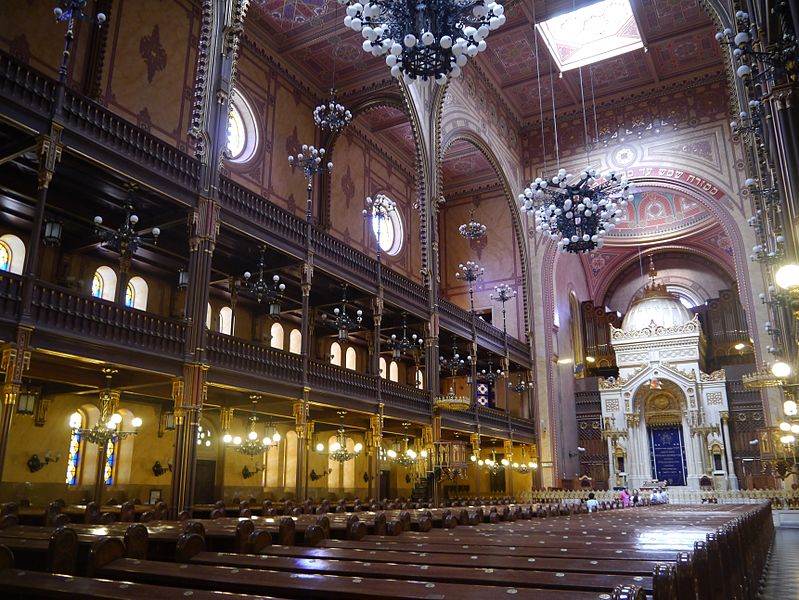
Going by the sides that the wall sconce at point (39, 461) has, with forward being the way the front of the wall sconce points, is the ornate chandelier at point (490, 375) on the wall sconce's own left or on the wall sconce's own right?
on the wall sconce's own left

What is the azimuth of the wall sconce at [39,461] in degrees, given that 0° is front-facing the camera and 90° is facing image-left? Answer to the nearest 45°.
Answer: approximately 315°

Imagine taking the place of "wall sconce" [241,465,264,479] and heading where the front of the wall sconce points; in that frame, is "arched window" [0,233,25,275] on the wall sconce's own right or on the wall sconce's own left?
on the wall sconce's own right

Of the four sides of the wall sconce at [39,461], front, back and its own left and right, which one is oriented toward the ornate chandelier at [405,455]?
left

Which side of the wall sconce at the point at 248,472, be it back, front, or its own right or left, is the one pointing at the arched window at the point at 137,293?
right

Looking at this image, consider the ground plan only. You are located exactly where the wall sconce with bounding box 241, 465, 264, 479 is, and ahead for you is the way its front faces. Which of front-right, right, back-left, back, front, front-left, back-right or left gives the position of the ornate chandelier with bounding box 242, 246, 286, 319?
front-right

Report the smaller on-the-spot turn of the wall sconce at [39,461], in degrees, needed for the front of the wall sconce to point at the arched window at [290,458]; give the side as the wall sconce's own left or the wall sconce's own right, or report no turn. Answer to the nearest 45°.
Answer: approximately 90° to the wall sconce's own left

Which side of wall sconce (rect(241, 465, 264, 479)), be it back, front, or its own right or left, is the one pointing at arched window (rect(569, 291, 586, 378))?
left

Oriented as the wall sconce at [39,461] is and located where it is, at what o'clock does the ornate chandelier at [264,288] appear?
The ornate chandelier is roughly at 11 o'clock from the wall sconce.

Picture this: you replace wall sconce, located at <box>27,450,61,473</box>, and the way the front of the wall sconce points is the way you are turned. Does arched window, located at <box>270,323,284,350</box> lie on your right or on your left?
on your left
